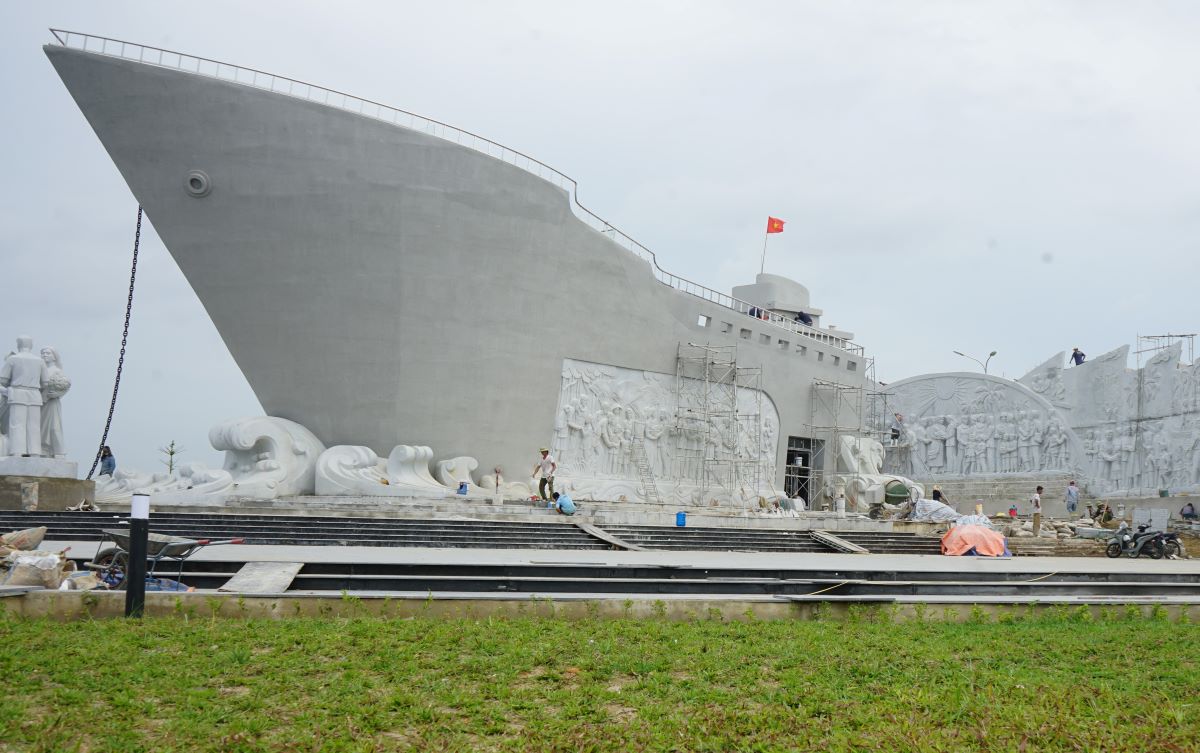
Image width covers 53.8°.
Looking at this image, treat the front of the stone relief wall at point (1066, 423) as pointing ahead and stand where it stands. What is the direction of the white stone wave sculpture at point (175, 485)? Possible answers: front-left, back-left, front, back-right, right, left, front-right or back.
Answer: front-right

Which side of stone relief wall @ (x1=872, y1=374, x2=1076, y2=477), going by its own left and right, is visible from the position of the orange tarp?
front

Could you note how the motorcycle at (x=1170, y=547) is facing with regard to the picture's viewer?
facing to the left of the viewer

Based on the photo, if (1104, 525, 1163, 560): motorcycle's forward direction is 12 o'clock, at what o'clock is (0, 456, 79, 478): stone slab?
The stone slab is roughly at 11 o'clock from the motorcycle.

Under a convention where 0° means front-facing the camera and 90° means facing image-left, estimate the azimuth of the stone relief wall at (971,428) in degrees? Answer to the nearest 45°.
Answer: approximately 0°

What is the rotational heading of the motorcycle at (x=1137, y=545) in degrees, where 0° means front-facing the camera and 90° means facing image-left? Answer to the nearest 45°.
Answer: approximately 90°

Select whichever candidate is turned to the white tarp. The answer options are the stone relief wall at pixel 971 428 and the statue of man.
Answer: the stone relief wall
